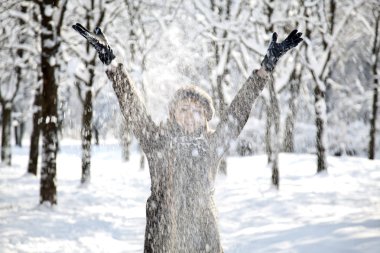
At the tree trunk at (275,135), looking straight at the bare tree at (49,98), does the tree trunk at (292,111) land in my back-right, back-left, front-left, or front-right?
back-right

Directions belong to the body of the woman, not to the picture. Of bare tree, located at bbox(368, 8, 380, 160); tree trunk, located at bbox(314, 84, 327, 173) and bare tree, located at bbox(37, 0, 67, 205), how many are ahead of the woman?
0

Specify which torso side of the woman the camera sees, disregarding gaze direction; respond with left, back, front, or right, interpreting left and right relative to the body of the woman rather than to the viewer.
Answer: front

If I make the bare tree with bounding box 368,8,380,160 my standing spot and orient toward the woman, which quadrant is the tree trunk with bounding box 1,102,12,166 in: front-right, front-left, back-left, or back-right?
front-right

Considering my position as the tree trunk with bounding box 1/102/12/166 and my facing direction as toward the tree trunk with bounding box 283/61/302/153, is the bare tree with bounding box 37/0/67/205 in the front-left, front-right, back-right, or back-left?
front-right

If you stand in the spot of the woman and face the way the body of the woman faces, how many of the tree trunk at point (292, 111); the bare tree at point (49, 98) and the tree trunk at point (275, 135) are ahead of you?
0

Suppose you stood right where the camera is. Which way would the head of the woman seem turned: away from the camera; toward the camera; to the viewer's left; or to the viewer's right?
toward the camera

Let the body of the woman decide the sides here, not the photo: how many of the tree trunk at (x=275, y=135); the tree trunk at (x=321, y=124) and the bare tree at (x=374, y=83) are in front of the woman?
0

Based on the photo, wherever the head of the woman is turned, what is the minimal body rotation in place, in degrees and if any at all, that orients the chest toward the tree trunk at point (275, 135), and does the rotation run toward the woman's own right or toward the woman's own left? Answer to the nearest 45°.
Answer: approximately 180°

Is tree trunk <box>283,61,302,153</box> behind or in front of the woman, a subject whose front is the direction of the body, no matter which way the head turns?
behind
